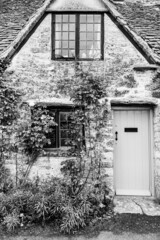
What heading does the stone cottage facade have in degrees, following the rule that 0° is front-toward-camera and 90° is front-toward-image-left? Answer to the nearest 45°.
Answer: approximately 0°
